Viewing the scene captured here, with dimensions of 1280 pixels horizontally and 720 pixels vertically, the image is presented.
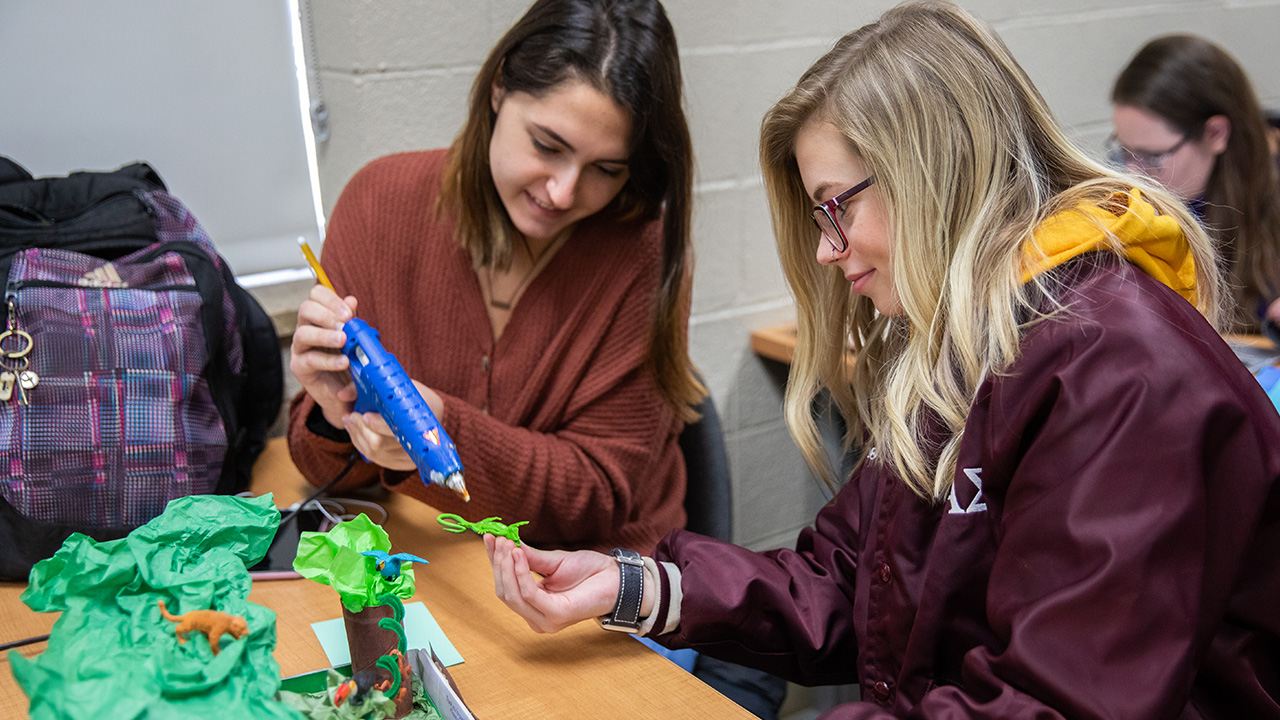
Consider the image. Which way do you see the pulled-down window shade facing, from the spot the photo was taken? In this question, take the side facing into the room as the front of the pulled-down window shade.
facing the viewer

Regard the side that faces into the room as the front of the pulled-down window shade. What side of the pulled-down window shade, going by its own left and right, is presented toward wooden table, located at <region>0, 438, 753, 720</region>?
front

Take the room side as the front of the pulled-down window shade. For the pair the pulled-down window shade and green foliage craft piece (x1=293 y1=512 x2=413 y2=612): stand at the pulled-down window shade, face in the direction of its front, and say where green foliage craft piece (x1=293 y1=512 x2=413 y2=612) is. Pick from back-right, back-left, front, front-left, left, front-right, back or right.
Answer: front

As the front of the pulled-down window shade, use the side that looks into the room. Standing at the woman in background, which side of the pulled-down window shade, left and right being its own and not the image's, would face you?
left

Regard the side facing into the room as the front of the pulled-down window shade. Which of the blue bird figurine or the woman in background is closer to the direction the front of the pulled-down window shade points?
the blue bird figurine

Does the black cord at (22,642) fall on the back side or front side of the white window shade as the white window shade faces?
on the front side

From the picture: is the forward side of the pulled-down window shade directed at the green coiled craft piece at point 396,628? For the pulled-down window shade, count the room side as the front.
yes

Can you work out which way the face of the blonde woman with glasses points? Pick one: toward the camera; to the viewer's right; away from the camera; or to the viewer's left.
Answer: to the viewer's left

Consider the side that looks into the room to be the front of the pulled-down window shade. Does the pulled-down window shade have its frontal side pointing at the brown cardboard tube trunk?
yes

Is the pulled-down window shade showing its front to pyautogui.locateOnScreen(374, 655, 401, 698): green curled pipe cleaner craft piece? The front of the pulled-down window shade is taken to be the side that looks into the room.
yes
